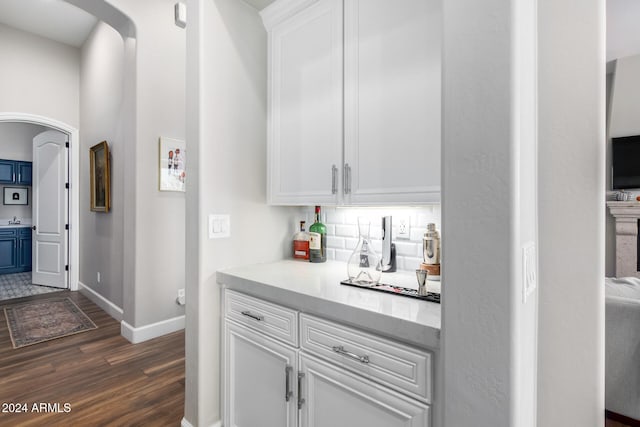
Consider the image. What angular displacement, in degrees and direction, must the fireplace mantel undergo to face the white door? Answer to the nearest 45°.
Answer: approximately 45° to its right

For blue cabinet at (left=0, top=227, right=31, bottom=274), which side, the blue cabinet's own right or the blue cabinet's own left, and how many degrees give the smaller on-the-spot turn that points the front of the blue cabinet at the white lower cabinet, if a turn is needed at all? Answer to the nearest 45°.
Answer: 0° — it already faces it

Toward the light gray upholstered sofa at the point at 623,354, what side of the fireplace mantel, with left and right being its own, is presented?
front

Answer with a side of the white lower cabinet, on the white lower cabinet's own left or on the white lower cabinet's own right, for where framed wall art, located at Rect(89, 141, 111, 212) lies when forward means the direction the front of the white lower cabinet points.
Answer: on the white lower cabinet's own right

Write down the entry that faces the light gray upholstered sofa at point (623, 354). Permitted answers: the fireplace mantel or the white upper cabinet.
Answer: the fireplace mantel

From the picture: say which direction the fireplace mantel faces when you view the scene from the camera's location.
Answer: facing the viewer

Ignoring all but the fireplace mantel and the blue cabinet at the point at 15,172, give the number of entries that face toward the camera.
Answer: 2

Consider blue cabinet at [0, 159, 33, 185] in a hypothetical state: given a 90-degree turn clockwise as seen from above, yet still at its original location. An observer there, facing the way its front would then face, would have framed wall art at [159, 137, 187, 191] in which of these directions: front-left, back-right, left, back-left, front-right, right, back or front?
left

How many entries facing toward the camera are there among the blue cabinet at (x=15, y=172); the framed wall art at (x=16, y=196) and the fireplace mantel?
3

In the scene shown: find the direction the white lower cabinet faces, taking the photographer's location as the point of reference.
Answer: facing the viewer and to the left of the viewer

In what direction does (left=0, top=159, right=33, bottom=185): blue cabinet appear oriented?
toward the camera

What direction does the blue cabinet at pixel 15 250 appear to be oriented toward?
toward the camera

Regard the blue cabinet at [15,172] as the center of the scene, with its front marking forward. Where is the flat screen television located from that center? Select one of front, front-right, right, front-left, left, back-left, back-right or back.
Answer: front-left

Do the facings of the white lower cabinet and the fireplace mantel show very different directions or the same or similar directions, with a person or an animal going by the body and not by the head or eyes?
same or similar directions

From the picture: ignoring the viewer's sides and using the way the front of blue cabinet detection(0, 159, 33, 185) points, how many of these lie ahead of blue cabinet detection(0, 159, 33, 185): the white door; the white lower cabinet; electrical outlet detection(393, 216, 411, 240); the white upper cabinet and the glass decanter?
5
